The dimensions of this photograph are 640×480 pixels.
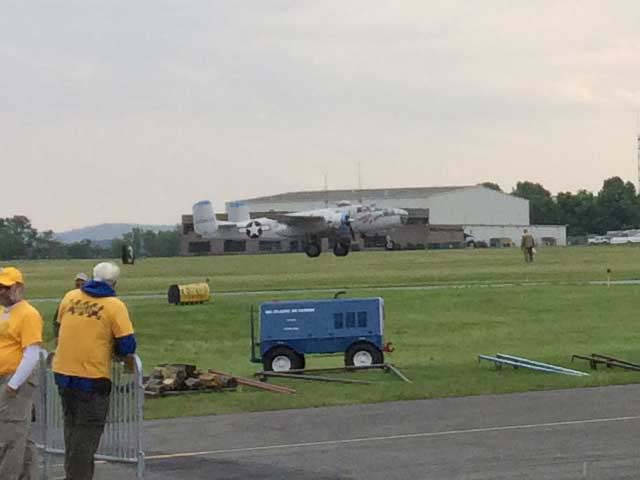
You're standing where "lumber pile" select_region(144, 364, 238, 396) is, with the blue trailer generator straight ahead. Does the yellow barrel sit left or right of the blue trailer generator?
left

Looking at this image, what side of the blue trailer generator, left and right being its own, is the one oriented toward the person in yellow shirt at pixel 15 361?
left

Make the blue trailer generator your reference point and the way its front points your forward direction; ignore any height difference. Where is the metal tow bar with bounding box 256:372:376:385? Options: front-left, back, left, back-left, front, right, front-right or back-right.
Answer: left

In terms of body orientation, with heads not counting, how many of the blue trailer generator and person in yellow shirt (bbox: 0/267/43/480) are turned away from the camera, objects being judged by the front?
0

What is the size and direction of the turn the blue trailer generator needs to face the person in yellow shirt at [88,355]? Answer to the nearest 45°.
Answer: approximately 90° to its left

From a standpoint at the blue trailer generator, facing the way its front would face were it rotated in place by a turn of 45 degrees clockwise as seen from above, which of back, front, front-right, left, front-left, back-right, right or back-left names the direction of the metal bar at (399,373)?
back
